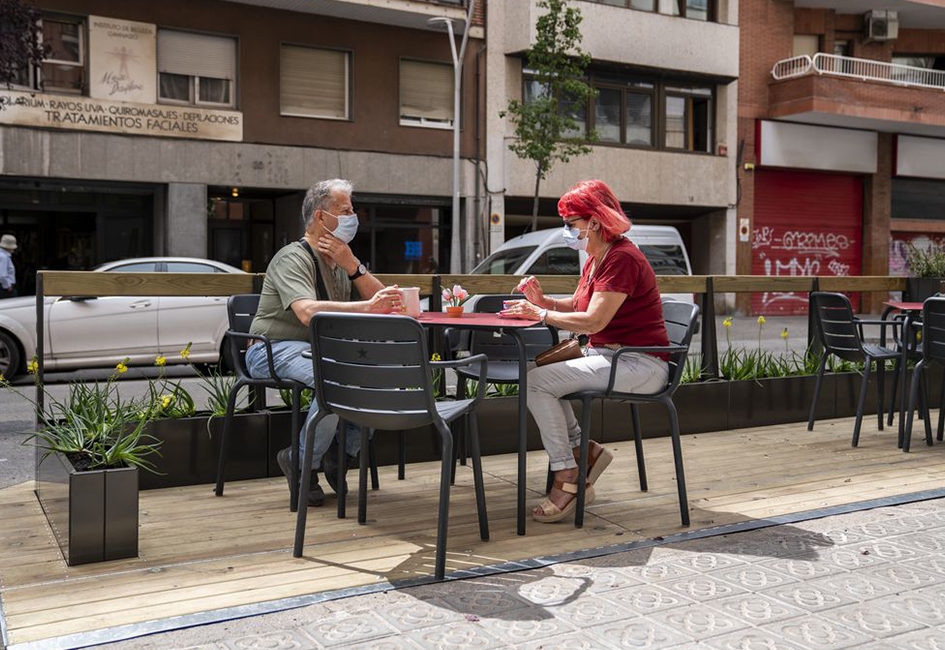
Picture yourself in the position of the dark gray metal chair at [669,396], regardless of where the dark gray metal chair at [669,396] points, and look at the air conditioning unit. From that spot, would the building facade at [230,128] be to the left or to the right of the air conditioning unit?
left

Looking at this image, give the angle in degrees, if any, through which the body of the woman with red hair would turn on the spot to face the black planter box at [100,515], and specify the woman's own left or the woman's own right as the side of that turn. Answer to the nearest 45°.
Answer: approximately 45° to the woman's own left

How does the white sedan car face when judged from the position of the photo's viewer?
facing to the left of the viewer

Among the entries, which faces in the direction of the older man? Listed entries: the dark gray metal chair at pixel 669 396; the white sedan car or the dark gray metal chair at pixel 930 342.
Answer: the dark gray metal chair at pixel 669 396

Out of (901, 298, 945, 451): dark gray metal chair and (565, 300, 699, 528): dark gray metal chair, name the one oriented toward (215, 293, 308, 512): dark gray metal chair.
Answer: (565, 300, 699, 528): dark gray metal chair

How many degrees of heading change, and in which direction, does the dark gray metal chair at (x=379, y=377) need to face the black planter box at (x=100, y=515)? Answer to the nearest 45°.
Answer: approximately 135° to its left

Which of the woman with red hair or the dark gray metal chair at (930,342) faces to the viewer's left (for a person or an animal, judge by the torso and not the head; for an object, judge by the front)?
the woman with red hair

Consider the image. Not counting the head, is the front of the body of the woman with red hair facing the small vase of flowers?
yes

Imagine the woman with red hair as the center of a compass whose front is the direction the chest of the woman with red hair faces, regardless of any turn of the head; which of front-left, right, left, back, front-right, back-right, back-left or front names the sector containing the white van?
right

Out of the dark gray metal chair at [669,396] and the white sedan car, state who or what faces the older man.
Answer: the dark gray metal chair

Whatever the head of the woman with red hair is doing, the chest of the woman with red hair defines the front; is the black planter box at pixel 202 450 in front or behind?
in front

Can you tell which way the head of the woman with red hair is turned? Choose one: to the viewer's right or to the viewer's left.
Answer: to the viewer's left

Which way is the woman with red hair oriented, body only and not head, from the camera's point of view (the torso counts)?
to the viewer's left

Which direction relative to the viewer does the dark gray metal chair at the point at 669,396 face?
to the viewer's left
